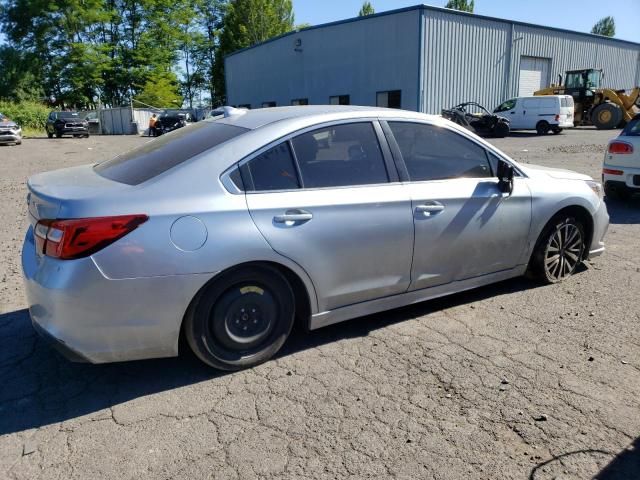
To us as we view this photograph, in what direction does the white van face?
facing away from the viewer and to the left of the viewer

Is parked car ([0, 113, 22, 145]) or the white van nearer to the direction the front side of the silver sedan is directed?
the white van

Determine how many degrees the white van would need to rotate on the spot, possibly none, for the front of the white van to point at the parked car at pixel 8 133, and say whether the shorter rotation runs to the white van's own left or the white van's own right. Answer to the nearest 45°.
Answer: approximately 45° to the white van's own left

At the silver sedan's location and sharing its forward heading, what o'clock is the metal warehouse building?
The metal warehouse building is roughly at 11 o'clock from the silver sedan.

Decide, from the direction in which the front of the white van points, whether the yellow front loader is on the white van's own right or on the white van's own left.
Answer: on the white van's own right
